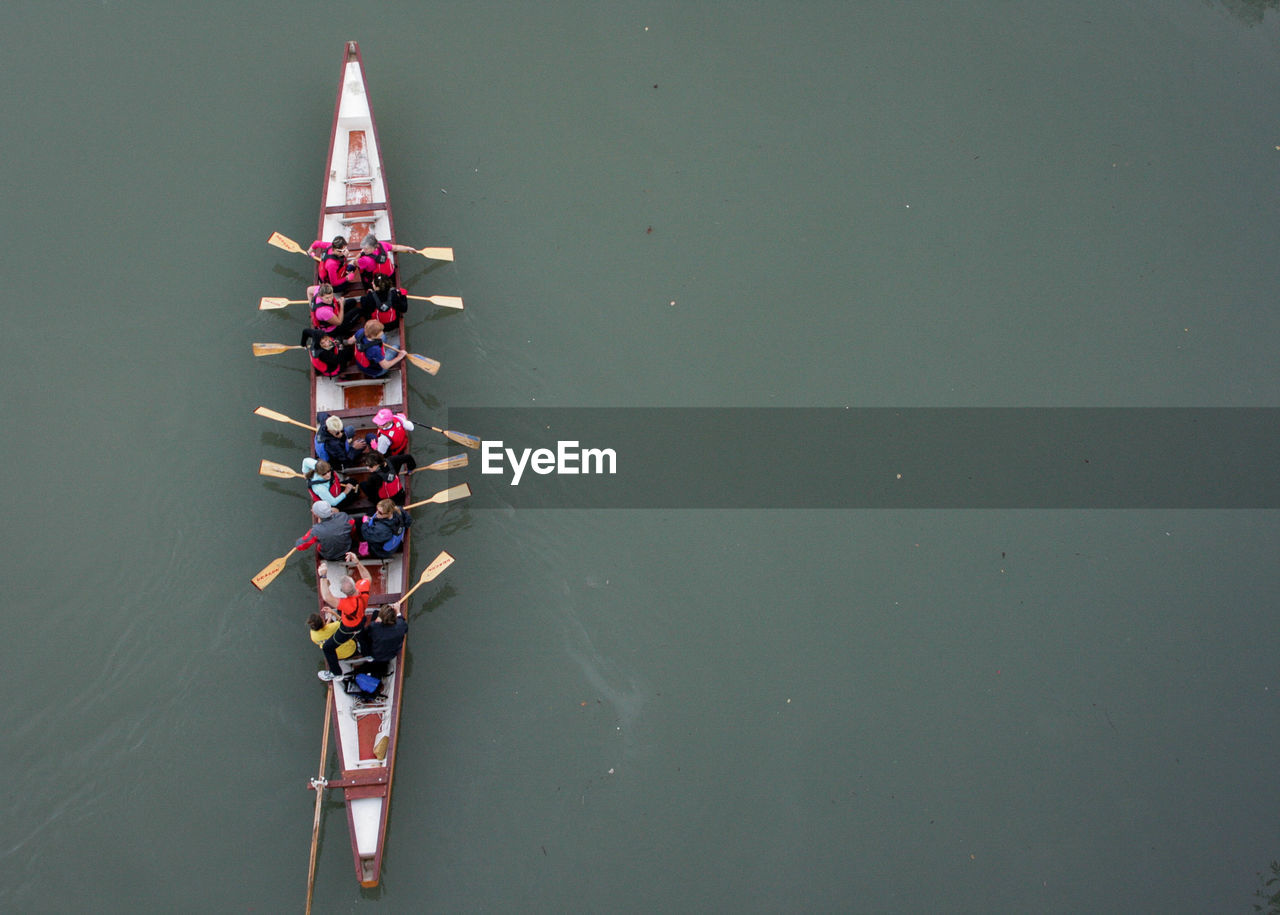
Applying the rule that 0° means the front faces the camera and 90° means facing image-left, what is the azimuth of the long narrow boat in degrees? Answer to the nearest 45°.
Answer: approximately 180°

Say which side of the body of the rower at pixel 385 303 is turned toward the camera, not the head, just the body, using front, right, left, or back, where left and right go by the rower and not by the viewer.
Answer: back
